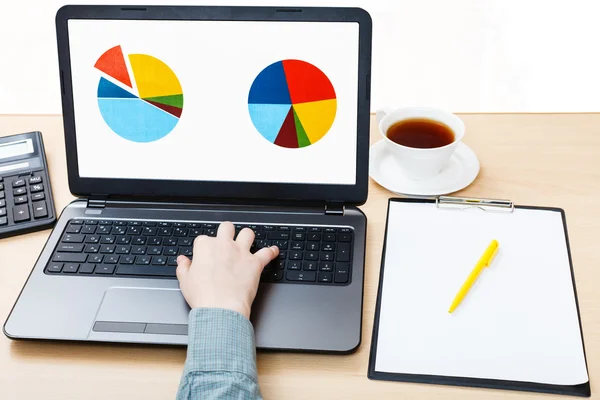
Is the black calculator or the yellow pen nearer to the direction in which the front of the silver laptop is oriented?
the yellow pen

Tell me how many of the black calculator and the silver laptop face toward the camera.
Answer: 2

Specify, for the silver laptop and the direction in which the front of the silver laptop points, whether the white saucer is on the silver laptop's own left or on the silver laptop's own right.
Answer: on the silver laptop's own left

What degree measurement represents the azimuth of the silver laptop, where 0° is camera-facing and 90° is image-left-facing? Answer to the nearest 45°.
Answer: approximately 0°
